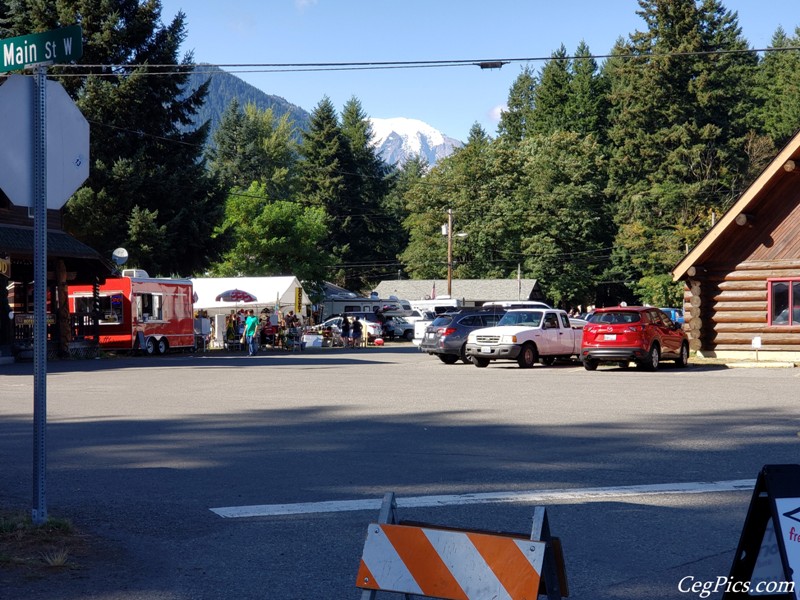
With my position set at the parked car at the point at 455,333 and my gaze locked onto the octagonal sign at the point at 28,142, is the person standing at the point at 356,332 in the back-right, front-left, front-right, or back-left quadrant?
back-right

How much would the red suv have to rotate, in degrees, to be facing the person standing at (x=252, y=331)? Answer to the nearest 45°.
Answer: approximately 90° to its left

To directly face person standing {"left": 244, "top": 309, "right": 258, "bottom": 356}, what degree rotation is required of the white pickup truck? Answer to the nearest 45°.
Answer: approximately 90° to its right

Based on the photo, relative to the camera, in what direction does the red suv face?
facing away from the viewer and to the right of the viewer

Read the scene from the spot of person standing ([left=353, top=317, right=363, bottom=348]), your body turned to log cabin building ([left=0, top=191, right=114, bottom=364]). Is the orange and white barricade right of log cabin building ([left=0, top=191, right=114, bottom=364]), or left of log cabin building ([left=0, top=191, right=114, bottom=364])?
left

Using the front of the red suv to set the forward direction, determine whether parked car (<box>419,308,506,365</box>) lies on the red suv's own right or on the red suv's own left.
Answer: on the red suv's own left

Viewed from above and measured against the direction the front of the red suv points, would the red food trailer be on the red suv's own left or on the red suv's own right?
on the red suv's own left

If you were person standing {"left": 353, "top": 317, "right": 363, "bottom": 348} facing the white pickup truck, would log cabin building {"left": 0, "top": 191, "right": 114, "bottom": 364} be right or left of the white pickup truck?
right
